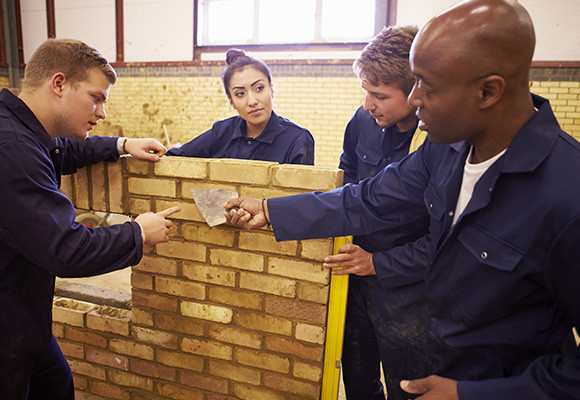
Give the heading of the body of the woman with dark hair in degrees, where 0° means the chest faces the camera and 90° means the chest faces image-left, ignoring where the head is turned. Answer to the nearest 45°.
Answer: approximately 0°

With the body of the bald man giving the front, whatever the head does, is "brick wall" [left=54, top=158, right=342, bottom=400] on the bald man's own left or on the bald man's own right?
on the bald man's own right

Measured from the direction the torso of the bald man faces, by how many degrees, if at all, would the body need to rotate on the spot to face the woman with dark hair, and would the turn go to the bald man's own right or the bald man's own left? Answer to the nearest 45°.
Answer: approximately 90° to the bald man's own right

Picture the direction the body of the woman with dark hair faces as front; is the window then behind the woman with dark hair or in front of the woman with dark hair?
behind

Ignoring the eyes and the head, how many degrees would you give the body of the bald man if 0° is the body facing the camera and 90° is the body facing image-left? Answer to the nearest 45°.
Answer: approximately 45°
